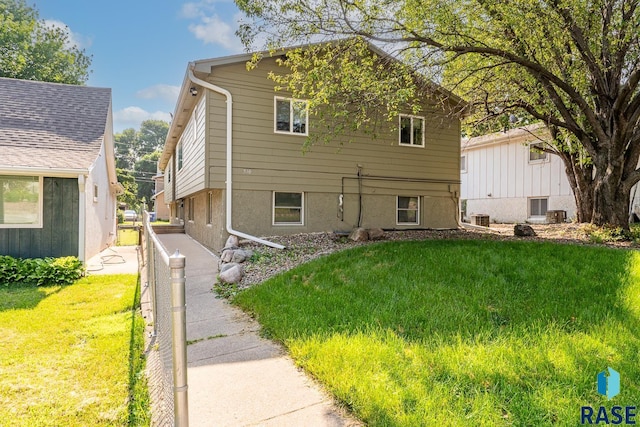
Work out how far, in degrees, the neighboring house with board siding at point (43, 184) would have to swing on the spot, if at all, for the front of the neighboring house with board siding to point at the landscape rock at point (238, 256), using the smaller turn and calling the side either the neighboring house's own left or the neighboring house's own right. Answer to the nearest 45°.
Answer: approximately 45° to the neighboring house's own left

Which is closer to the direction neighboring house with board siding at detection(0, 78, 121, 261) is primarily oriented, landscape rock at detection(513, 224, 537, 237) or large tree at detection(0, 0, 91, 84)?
the landscape rock

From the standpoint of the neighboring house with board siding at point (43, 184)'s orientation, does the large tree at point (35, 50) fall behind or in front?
behind

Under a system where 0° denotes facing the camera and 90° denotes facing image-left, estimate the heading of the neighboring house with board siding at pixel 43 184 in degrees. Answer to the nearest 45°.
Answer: approximately 0°

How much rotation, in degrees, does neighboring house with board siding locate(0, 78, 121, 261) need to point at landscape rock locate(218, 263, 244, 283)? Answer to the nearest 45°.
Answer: approximately 45° to its left

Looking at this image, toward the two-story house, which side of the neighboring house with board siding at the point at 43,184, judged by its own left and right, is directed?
left

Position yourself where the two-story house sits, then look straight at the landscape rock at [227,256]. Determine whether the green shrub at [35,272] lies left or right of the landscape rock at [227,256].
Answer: right
